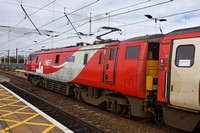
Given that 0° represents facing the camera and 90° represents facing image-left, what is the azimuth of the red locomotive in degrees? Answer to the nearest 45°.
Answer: approximately 135°
